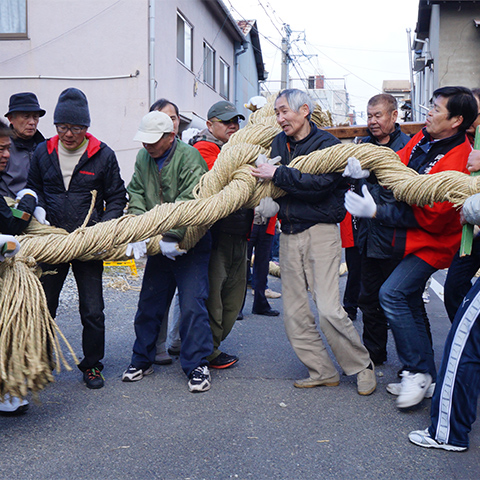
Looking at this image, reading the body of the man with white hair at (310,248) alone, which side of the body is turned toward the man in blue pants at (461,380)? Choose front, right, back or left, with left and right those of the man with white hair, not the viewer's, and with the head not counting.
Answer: left

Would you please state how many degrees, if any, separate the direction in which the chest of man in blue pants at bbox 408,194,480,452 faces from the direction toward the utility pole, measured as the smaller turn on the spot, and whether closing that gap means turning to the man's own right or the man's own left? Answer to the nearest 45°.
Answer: approximately 90° to the man's own right

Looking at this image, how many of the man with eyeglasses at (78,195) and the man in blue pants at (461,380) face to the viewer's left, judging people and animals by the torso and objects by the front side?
1

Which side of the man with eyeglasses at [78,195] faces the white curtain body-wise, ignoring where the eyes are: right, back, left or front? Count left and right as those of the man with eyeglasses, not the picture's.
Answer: back

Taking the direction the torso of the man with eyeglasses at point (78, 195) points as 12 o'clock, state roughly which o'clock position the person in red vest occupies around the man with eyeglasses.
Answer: The person in red vest is roughly at 10 o'clock from the man with eyeglasses.

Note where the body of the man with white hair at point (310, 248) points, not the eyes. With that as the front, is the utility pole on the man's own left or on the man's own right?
on the man's own right

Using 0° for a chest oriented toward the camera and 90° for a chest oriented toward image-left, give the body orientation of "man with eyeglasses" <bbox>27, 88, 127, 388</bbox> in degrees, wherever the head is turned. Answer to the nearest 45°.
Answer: approximately 0°

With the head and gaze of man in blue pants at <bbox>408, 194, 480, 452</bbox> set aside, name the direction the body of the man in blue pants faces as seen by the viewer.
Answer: to the viewer's left

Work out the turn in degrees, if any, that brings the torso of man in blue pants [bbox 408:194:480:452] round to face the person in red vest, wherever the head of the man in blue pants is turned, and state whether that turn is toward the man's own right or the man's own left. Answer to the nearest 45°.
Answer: approximately 90° to the man's own right
